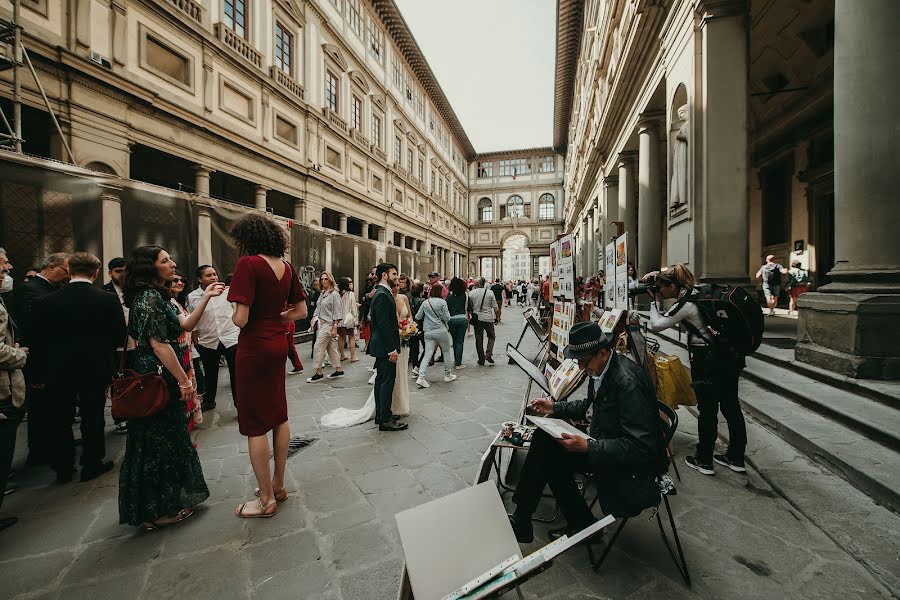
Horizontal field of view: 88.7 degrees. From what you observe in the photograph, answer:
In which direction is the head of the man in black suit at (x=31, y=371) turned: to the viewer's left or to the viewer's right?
to the viewer's right

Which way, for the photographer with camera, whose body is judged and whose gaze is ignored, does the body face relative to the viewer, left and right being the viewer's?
facing to the left of the viewer

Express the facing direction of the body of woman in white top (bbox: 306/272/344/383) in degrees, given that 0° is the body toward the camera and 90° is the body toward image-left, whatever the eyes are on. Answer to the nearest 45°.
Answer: approximately 45°

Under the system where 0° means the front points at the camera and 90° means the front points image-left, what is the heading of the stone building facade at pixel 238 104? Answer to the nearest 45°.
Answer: approximately 315°

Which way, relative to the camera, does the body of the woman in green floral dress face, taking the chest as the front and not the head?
to the viewer's right

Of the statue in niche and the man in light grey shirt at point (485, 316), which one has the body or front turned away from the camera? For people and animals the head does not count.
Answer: the man in light grey shirt

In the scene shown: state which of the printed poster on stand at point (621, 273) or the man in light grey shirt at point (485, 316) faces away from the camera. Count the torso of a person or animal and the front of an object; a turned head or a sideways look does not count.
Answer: the man in light grey shirt

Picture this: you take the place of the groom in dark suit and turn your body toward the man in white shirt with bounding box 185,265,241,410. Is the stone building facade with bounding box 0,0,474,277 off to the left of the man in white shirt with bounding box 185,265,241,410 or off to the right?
right

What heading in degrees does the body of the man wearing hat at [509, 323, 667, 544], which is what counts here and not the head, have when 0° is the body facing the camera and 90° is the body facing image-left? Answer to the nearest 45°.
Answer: approximately 90°

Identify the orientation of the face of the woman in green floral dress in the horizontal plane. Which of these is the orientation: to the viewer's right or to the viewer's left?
to the viewer's right

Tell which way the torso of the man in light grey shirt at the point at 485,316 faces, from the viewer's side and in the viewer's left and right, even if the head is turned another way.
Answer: facing away from the viewer

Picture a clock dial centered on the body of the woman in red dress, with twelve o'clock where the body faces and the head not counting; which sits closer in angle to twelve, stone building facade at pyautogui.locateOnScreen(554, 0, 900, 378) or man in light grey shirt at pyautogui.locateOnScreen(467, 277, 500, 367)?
the man in light grey shirt

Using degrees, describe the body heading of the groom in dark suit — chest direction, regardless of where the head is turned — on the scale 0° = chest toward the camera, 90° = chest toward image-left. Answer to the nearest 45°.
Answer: approximately 270°

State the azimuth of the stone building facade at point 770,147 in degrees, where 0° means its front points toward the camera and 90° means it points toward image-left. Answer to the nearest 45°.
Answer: approximately 45°
